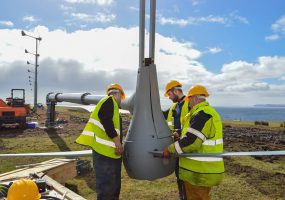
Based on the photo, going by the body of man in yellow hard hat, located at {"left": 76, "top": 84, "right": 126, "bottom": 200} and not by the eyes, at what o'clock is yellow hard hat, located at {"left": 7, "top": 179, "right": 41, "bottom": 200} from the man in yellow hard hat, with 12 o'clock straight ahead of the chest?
The yellow hard hat is roughly at 4 o'clock from the man in yellow hard hat.

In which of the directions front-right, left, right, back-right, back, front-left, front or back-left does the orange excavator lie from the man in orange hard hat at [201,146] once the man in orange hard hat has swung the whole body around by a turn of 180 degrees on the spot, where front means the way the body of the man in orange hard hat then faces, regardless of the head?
back-left

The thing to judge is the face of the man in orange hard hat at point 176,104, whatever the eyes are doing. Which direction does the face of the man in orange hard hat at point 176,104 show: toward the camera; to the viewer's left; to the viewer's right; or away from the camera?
to the viewer's left

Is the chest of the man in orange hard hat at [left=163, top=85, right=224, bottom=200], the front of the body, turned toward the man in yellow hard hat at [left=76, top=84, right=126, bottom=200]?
yes

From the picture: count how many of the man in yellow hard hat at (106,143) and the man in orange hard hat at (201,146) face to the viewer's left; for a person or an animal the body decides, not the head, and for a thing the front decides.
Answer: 1

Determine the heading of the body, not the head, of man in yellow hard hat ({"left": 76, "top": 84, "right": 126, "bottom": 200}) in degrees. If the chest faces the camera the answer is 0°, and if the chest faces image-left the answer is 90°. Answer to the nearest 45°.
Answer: approximately 270°

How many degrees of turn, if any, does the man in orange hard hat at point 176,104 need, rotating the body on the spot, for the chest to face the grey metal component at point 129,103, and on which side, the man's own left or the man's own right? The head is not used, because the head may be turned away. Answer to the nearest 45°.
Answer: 0° — they already face it

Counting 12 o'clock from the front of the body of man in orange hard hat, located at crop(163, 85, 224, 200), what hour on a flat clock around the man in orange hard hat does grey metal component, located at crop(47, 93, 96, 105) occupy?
The grey metal component is roughly at 2 o'clock from the man in orange hard hat.

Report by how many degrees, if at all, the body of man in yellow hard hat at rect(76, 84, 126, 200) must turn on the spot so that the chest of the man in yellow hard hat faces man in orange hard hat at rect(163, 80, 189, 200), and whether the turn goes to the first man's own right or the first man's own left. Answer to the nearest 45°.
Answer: approximately 45° to the first man's own left

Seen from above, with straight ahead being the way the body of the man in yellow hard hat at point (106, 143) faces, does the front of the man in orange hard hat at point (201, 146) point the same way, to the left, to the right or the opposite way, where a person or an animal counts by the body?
the opposite way

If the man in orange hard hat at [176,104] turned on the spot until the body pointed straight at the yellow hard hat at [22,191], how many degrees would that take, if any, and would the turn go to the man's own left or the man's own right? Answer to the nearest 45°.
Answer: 0° — they already face it

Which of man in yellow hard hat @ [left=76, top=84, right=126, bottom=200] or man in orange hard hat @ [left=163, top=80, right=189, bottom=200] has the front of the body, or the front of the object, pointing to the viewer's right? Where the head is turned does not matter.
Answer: the man in yellow hard hat

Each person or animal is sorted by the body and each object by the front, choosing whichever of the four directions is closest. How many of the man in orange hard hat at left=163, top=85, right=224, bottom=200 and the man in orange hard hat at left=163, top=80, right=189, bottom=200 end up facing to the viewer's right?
0

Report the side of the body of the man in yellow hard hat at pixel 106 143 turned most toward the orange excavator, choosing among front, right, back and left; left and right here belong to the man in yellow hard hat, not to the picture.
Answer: left

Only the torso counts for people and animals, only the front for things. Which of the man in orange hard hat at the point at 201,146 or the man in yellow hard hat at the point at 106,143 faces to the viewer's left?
the man in orange hard hat

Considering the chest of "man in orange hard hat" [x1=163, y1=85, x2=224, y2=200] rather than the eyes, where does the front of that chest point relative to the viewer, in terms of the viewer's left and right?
facing to the left of the viewer
